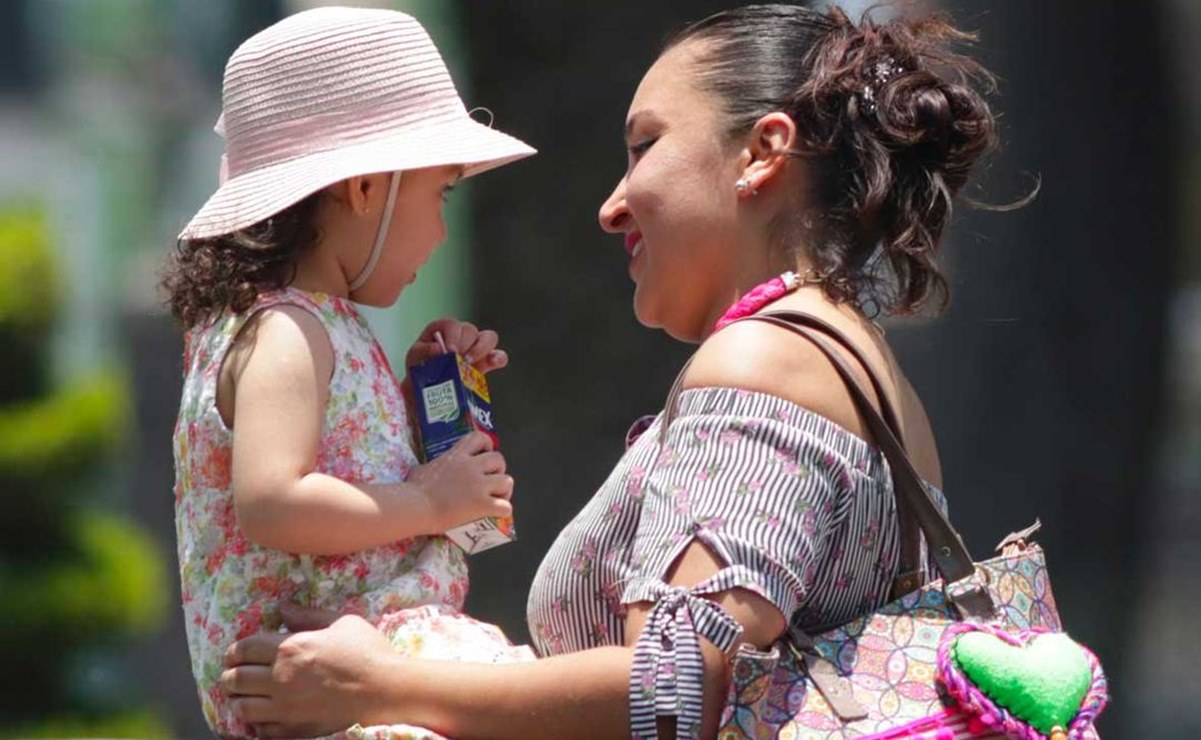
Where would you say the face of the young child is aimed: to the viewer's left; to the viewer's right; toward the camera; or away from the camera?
to the viewer's right

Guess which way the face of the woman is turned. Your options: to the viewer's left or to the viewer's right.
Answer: to the viewer's left

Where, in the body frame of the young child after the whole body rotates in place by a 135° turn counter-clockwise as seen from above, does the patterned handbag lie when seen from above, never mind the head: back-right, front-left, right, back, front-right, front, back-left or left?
back

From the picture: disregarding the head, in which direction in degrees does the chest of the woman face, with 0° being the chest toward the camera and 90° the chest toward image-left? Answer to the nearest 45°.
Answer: approximately 90°

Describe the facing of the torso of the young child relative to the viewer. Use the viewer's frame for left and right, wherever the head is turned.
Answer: facing to the right of the viewer
